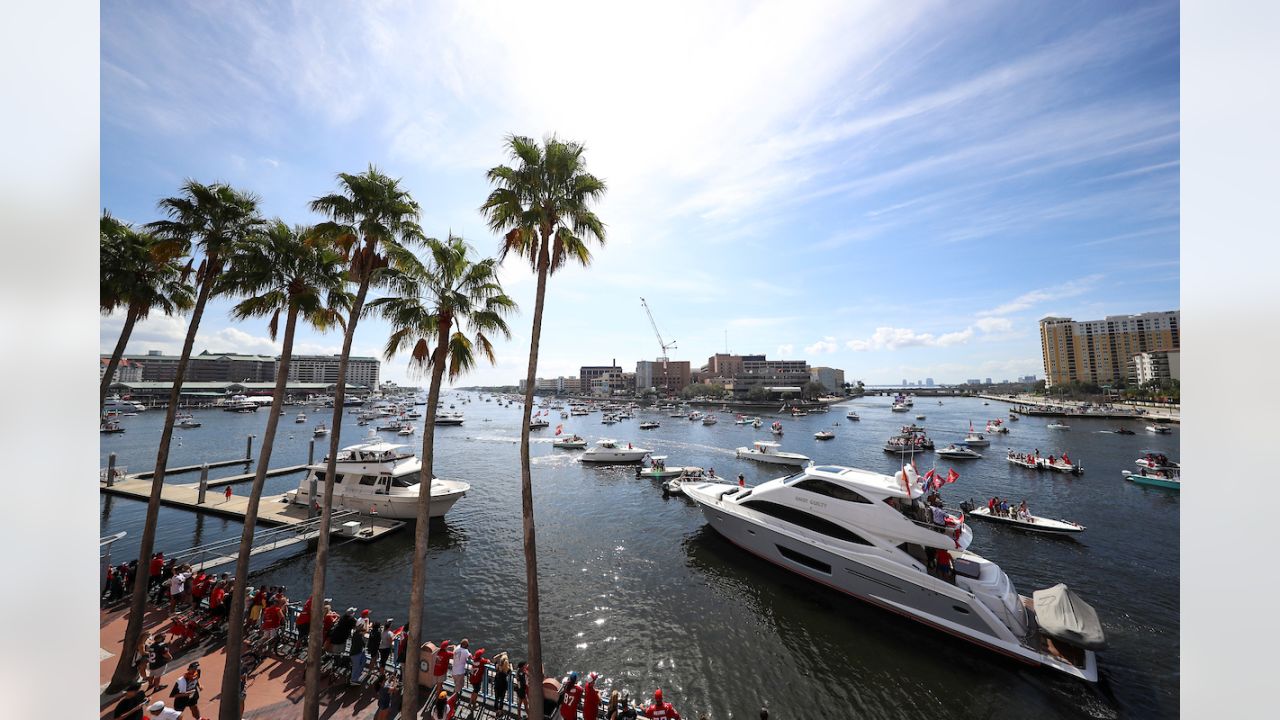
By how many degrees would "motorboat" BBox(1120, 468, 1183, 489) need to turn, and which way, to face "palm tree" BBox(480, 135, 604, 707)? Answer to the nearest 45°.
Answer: approximately 90° to its right

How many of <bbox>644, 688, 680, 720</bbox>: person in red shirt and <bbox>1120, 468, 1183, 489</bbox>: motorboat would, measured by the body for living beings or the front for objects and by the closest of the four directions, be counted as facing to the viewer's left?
1

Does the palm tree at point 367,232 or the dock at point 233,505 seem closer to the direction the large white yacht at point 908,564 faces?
the dock

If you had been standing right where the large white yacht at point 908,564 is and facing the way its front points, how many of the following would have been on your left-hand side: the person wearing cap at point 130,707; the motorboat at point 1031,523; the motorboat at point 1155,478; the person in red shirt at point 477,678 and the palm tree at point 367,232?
3

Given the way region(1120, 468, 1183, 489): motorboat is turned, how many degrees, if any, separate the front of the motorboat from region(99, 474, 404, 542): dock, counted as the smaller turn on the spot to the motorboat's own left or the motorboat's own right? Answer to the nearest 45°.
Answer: approximately 45° to the motorboat's own left

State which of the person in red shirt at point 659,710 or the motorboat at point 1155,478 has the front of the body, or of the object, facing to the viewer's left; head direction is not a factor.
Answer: the motorboat

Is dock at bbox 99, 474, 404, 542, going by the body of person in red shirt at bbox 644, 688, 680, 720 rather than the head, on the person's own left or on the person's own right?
on the person's own left

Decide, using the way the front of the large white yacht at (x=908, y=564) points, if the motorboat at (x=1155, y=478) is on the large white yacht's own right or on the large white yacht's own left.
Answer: on the large white yacht's own right

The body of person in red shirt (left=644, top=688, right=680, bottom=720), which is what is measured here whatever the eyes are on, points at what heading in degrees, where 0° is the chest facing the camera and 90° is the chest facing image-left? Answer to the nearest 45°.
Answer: approximately 180°

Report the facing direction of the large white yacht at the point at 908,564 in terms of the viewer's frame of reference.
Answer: facing away from the viewer and to the left of the viewer

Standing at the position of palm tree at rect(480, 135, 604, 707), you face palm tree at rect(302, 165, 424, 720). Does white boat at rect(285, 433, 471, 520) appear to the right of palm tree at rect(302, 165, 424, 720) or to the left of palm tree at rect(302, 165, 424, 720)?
right
